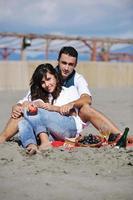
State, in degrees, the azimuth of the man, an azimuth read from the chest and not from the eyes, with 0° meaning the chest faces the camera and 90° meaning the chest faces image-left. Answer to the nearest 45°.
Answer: approximately 0°

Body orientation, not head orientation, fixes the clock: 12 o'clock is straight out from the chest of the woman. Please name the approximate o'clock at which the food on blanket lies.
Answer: The food on blanket is roughly at 8 o'clock from the woman.

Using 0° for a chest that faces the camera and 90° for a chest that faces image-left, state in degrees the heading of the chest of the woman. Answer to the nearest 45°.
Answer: approximately 45°
